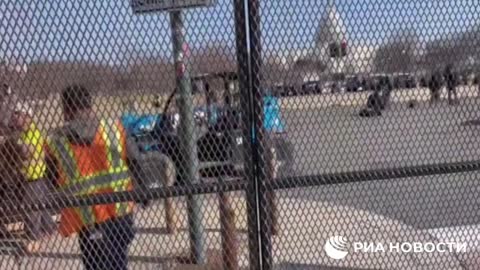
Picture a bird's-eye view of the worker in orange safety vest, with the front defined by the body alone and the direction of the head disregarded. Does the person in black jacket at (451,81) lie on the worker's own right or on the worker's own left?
on the worker's own right

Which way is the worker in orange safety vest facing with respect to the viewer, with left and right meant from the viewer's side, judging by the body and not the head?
facing away from the viewer
